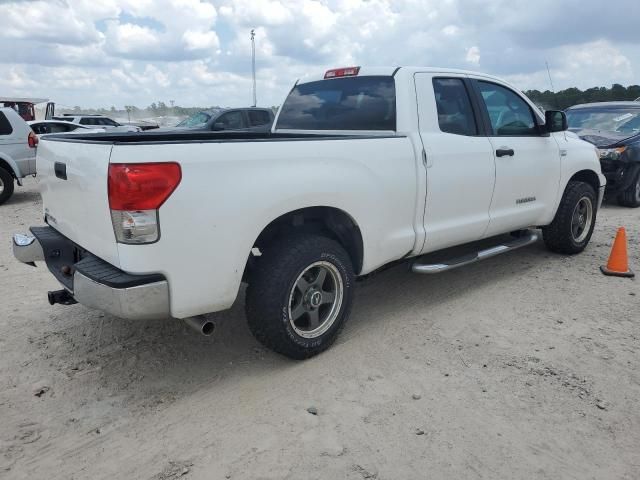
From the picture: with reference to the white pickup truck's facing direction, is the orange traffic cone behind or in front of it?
in front

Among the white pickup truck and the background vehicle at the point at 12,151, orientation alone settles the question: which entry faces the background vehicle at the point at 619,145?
the white pickup truck

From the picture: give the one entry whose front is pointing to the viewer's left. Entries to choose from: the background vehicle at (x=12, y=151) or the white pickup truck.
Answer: the background vehicle

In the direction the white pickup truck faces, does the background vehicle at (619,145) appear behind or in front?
in front

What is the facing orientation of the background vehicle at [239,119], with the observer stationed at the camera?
facing the viewer and to the left of the viewer

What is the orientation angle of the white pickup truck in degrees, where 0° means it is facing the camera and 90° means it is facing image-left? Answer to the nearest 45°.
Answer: approximately 225°

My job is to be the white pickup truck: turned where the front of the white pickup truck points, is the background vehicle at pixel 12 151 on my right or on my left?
on my left

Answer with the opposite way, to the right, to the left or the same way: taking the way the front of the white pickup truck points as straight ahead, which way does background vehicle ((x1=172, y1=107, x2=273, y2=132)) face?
the opposite way

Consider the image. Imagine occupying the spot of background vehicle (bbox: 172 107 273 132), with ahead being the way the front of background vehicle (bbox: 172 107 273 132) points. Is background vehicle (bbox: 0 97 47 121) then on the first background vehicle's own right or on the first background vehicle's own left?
on the first background vehicle's own right

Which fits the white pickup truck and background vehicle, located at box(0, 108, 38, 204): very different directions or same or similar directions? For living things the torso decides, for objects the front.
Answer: very different directions

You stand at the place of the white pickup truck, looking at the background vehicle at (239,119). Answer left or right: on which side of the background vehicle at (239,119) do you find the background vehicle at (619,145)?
right

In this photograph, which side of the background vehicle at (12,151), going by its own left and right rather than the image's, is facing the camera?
left
